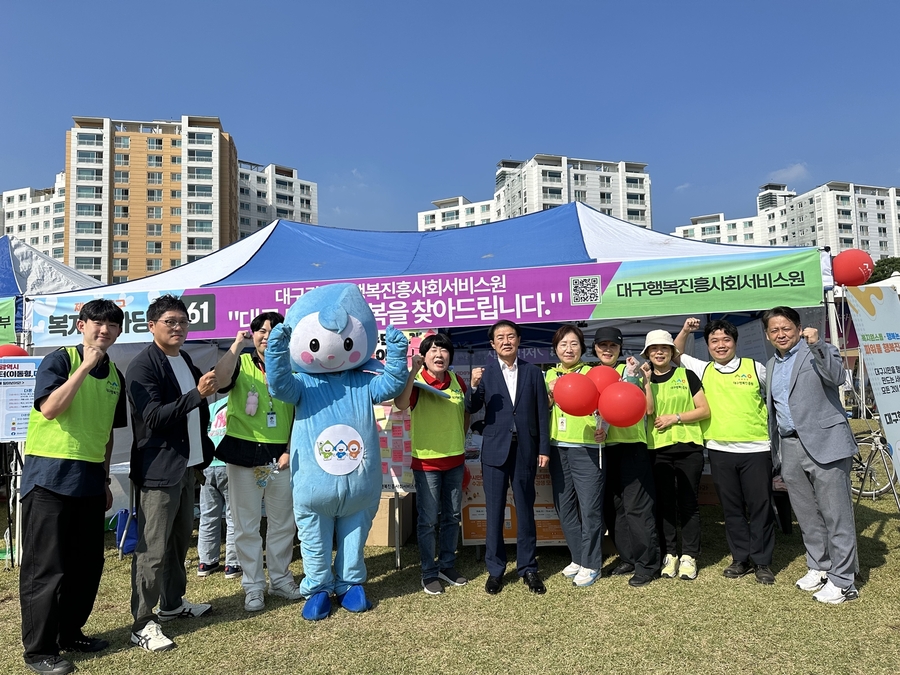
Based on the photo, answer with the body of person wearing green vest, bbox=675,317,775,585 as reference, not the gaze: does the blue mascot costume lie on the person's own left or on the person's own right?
on the person's own right

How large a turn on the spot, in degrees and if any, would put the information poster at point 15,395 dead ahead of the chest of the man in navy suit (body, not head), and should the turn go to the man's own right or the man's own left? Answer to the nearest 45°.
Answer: approximately 90° to the man's own right

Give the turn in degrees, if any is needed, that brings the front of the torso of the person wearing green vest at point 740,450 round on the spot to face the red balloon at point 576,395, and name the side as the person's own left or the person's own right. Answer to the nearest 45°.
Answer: approximately 45° to the person's own right

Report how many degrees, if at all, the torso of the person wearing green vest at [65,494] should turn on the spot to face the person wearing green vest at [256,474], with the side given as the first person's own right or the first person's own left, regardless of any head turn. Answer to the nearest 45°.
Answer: approximately 45° to the first person's own left
